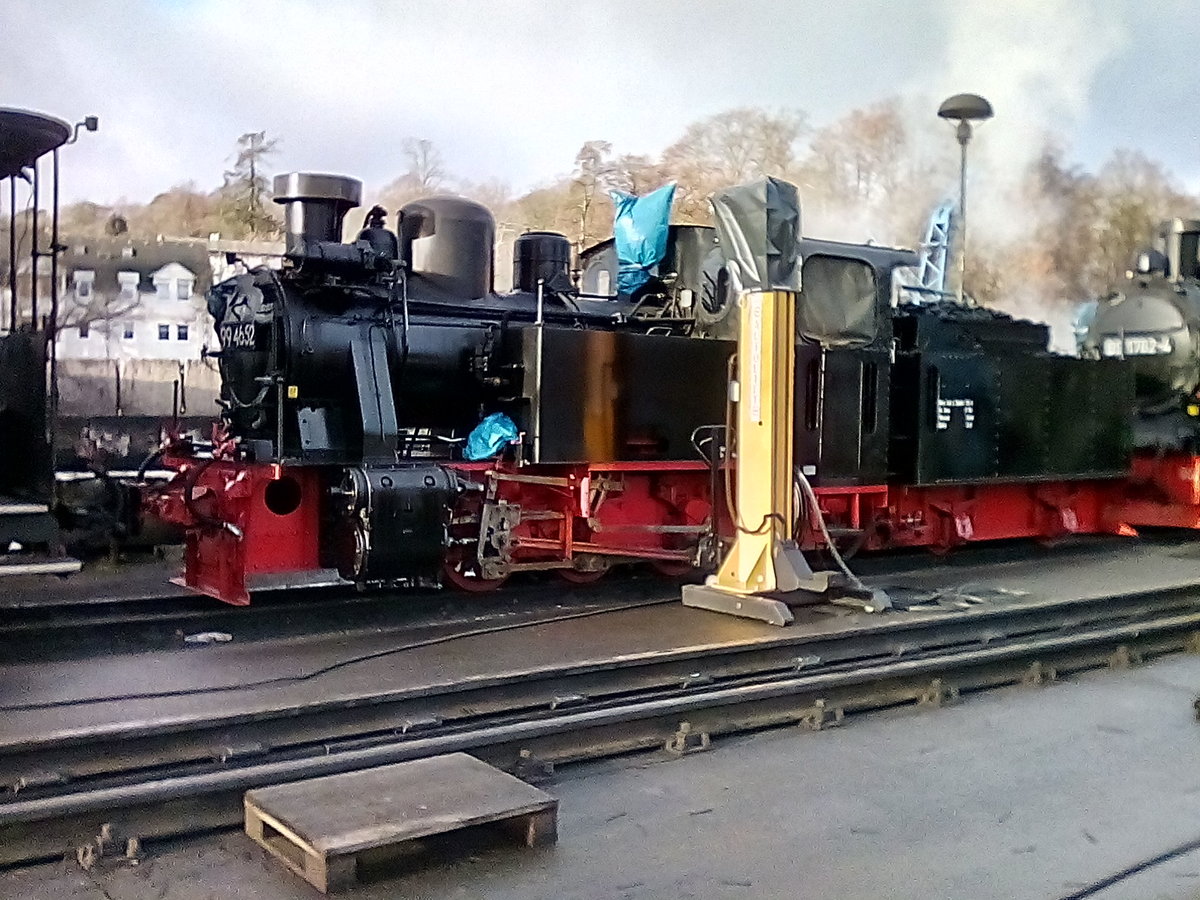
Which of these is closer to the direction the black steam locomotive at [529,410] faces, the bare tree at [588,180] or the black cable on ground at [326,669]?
the black cable on ground

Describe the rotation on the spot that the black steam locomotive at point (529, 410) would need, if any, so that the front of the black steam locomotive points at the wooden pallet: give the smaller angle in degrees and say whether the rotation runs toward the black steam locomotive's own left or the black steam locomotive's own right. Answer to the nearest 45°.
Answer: approximately 45° to the black steam locomotive's own left

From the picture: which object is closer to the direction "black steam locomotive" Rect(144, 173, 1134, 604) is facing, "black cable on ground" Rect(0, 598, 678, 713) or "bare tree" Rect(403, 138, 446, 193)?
the black cable on ground

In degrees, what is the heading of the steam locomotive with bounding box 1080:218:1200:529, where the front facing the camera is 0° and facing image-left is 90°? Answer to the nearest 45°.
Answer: approximately 45°

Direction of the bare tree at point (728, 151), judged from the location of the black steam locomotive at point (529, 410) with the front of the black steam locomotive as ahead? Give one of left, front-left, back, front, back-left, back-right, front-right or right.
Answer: back-right

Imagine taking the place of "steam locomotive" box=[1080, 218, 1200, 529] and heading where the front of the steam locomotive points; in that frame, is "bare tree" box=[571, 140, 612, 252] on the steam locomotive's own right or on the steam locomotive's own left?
on the steam locomotive's own right

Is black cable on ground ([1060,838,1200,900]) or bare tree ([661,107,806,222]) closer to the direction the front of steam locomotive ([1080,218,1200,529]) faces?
the black cable on ground

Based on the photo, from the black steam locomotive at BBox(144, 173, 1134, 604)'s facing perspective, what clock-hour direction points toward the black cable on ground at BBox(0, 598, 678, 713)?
The black cable on ground is roughly at 11 o'clock from the black steam locomotive.

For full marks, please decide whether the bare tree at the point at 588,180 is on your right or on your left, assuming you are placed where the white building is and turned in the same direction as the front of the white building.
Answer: on your left

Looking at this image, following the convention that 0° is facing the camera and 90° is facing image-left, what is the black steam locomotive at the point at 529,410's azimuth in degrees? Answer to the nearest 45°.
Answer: approximately 45°
